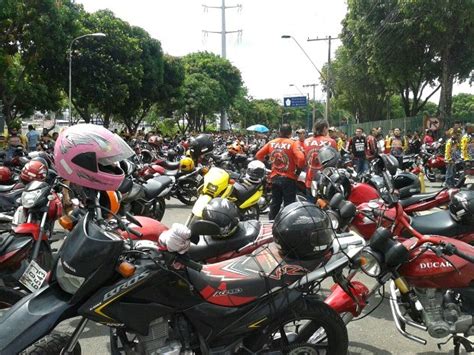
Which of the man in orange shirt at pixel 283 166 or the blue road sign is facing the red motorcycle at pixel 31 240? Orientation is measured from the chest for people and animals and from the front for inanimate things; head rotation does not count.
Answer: the blue road sign

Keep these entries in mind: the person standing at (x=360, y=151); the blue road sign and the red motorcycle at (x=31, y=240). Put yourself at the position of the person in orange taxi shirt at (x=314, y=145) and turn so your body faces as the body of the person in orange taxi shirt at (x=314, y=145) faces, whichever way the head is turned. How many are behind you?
1

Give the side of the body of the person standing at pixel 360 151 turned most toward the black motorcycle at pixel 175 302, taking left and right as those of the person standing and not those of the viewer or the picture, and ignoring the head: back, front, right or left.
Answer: front

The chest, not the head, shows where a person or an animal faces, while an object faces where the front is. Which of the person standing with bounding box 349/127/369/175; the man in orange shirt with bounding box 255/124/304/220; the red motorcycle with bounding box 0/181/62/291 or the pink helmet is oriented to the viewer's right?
the pink helmet

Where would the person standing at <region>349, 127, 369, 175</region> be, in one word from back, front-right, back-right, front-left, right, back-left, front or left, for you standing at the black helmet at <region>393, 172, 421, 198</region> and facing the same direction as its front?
right

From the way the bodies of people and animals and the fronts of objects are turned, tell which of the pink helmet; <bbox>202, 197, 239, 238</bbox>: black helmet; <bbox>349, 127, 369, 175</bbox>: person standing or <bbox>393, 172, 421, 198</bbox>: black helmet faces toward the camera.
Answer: the person standing

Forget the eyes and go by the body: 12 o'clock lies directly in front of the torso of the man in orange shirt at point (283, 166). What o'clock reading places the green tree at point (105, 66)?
The green tree is roughly at 11 o'clock from the man in orange shirt.

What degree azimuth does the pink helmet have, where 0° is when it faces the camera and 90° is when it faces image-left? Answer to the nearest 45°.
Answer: approximately 270°

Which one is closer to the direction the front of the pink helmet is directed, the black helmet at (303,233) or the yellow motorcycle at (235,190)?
the black helmet

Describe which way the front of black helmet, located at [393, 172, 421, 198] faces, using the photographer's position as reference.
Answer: facing to the left of the viewer

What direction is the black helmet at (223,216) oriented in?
to the viewer's left

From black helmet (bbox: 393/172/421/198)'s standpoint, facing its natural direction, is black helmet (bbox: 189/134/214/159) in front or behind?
in front

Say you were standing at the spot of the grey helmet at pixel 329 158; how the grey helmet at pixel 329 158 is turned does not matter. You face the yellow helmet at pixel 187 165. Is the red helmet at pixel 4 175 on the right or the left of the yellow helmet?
left

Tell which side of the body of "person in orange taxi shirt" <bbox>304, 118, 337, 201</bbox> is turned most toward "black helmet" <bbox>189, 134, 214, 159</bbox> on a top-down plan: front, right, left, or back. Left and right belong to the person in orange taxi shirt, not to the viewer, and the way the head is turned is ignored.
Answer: left
